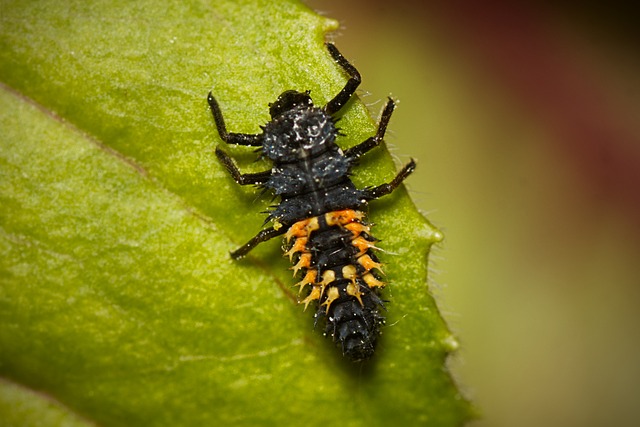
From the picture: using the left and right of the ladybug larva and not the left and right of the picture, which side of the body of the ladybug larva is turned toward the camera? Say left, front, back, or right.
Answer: back
